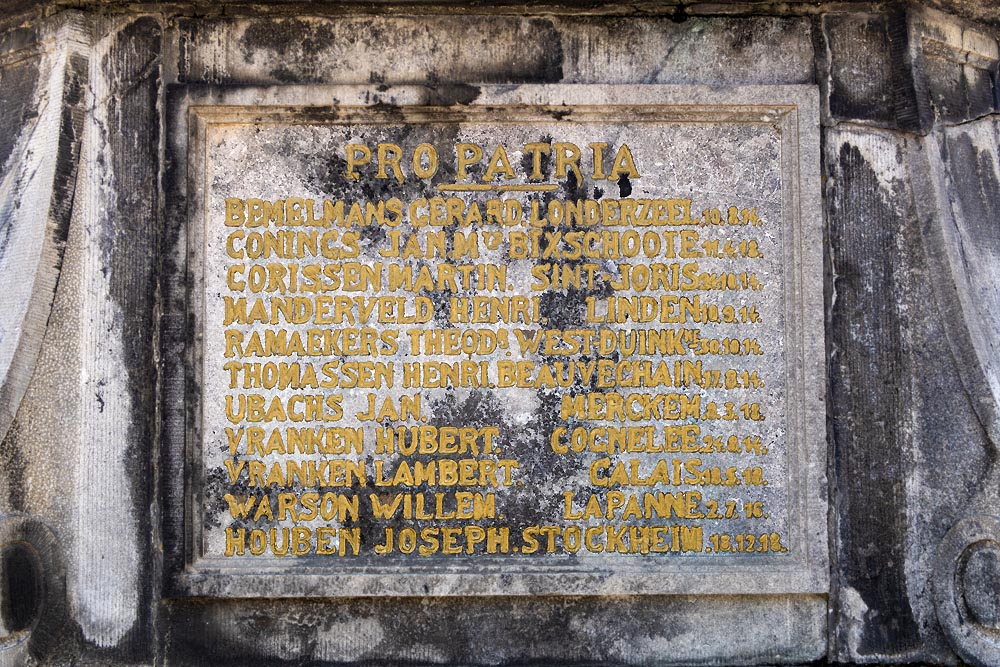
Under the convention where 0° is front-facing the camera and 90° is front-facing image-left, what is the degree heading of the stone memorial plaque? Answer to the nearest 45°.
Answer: approximately 0°
